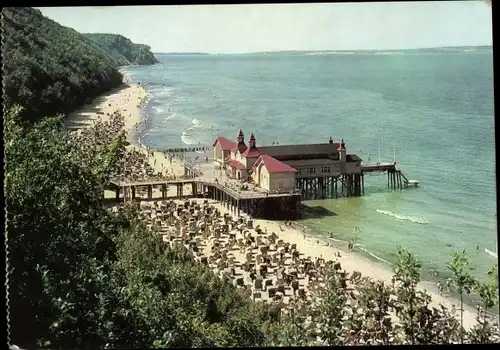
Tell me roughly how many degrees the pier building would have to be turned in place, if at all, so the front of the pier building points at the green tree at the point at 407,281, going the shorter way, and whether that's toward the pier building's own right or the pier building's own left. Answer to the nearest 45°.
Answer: approximately 90° to the pier building's own left

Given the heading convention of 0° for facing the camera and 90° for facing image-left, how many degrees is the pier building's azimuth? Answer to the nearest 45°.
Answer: approximately 45°
